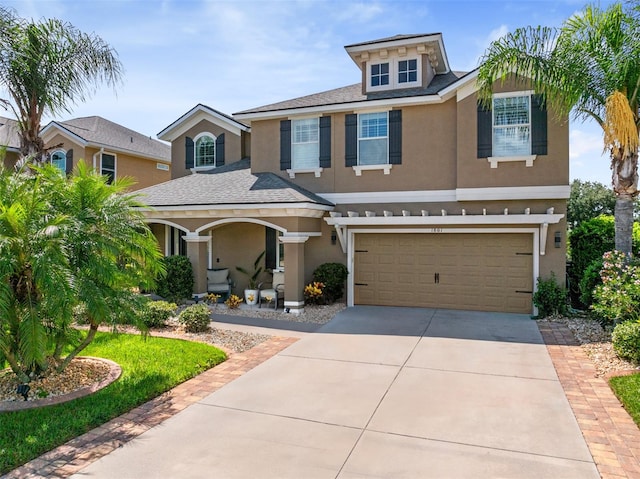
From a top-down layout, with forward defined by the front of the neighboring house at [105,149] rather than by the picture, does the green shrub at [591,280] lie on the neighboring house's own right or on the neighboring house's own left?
on the neighboring house's own left

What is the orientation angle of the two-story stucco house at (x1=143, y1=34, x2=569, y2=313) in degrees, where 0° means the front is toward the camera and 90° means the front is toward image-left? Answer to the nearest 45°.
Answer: approximately 0°

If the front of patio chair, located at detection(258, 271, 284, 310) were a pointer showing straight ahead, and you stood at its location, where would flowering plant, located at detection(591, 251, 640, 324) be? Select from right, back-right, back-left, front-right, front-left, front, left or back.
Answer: left

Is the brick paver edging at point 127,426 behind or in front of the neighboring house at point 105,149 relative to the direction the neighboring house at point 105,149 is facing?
in front

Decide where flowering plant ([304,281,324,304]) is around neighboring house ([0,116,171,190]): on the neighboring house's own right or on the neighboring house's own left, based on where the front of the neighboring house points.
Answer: on the neighboring house's own left

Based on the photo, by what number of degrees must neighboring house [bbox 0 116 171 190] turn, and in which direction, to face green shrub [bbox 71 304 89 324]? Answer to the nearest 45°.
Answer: approximately 45° to its left

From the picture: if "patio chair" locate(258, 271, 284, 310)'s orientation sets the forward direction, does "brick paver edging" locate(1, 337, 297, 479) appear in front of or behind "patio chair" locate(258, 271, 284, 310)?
in front

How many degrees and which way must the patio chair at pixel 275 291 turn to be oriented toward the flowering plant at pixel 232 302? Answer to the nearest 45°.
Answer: approximately 45° to its right
